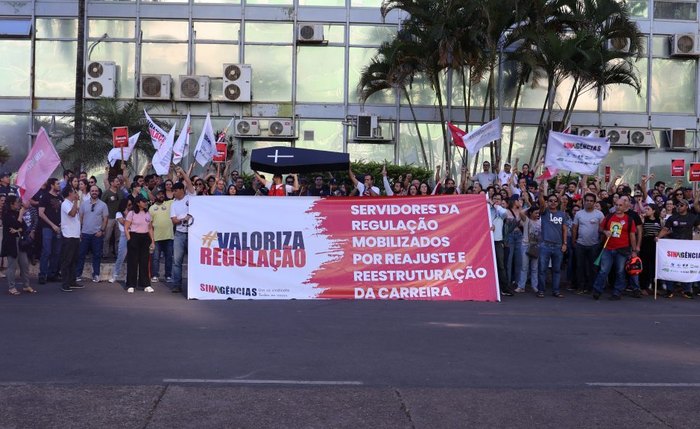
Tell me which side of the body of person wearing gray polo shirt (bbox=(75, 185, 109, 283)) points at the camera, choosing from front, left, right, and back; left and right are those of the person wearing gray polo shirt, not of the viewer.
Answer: front

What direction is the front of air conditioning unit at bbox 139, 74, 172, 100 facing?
toward the camera

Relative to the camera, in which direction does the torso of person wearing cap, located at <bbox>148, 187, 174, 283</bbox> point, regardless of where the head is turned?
toward the camera

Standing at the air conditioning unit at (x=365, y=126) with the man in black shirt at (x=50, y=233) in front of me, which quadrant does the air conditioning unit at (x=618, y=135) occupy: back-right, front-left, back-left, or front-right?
back-left

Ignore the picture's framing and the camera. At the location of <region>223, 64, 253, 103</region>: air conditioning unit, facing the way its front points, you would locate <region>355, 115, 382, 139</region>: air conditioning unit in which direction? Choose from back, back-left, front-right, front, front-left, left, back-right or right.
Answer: left

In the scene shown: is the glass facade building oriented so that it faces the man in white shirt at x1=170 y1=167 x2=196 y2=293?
yes

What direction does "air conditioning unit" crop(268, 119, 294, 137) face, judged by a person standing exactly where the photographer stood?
facing the viewer

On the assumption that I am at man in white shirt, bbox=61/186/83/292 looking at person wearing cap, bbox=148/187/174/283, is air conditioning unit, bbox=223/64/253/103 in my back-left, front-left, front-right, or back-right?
front-left

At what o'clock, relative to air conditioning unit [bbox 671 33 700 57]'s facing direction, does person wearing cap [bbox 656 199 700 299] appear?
The person wearing cap is roughly at 12 o'clock from the air conditioning unit.

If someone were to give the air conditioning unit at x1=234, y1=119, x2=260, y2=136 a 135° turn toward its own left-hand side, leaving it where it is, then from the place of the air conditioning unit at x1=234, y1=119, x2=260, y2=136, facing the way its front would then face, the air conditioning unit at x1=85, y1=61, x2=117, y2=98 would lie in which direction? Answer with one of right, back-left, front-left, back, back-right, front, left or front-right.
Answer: back-left

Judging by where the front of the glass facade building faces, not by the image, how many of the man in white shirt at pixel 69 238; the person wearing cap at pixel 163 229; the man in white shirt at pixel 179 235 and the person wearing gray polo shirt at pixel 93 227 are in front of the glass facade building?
4

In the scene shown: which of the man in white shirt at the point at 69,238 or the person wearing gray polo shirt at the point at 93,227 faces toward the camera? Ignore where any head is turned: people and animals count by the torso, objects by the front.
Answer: the person wearing gray polo shirt

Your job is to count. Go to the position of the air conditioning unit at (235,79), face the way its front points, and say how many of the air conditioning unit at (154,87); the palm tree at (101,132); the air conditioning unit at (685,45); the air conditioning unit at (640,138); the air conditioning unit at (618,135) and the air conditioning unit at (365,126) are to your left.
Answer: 4

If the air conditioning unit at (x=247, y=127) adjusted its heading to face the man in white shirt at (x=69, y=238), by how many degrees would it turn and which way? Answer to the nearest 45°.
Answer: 0° — it already faces them

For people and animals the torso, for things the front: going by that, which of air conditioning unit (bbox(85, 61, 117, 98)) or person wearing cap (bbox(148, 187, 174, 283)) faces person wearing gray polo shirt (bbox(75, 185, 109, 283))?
the air conditioning unit
